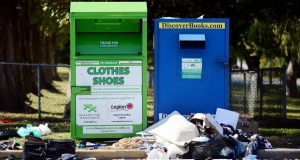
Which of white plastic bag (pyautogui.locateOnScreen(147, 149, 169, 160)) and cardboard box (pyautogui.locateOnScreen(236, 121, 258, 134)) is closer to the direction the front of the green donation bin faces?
the white plastic bag

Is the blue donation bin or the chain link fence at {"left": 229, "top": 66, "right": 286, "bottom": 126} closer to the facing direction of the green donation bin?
the blue donation bin

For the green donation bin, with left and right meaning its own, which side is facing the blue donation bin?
left

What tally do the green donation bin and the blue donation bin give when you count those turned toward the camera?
2

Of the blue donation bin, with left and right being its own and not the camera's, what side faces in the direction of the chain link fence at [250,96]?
back

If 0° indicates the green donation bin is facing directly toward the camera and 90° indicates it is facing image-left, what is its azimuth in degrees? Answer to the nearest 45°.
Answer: approximately 0°

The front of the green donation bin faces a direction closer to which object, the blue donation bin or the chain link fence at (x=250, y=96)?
the blue donation bin

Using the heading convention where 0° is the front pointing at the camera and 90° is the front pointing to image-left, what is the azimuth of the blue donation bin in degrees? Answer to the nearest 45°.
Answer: approximately 0°

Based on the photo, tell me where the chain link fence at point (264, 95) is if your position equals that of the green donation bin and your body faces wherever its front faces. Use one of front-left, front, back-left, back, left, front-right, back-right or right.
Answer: back-left

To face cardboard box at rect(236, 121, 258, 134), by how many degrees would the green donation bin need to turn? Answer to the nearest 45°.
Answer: approximately 90° to its left
